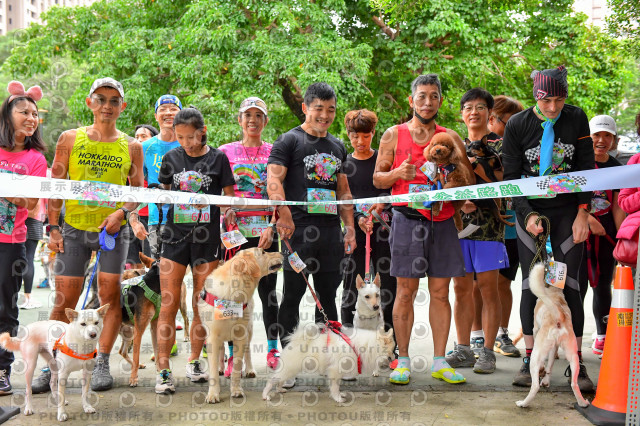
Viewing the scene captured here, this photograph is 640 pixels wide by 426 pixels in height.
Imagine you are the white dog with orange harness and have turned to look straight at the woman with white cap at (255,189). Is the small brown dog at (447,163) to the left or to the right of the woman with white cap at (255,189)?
right

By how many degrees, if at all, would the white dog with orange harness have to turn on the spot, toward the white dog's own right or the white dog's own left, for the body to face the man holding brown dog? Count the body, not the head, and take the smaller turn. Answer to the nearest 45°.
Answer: approximately 45° to the white dog's own left

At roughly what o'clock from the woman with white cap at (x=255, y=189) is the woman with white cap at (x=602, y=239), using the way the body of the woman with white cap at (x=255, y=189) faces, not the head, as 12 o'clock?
the woman with white cap at (x=602, y=239) is roughly at 9 o'clock from the woman with white cap at (x=255, y=189).

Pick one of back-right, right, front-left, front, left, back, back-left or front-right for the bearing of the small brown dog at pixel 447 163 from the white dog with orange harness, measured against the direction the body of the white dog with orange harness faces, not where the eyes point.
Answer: front-left

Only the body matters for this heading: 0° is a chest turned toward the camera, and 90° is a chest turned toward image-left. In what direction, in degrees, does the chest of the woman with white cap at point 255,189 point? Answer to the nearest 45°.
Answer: approximately 0°

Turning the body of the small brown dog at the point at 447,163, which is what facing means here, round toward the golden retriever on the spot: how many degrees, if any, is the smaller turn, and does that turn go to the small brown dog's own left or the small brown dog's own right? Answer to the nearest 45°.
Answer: approximately 45° to the small brown dog's own right

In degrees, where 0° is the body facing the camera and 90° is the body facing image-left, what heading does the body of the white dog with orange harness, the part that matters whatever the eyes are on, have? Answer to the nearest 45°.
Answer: approximately 315°

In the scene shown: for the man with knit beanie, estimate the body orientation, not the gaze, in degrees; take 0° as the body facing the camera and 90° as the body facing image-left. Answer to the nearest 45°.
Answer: approximately 0°
